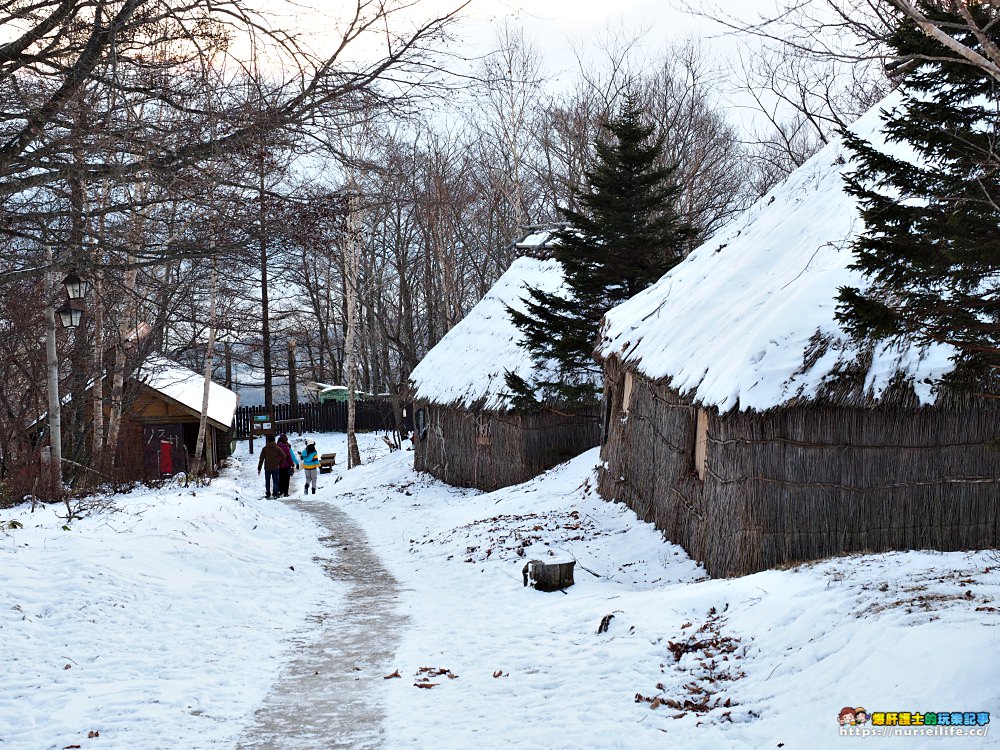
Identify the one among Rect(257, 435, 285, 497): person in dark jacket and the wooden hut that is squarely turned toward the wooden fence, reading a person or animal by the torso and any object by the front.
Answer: the person in dark jacket

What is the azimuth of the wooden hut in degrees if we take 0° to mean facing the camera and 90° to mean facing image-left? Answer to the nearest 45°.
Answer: approximately 0°

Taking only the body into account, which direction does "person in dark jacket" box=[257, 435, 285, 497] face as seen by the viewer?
away from the camera

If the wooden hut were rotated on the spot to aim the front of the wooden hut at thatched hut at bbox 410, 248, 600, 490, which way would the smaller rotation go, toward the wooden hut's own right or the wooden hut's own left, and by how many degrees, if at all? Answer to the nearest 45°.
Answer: approximately 45° to the wooden hut's own left

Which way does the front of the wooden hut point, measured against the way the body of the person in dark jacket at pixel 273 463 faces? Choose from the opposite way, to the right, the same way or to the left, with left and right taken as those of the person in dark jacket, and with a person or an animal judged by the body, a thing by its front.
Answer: the opposite way

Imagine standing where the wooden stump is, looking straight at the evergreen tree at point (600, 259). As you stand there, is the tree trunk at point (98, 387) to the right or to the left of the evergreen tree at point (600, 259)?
left

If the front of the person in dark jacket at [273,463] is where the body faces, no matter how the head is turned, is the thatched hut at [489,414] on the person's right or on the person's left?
on the person's right

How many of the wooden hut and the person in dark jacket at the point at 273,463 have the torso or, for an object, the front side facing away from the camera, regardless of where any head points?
1
